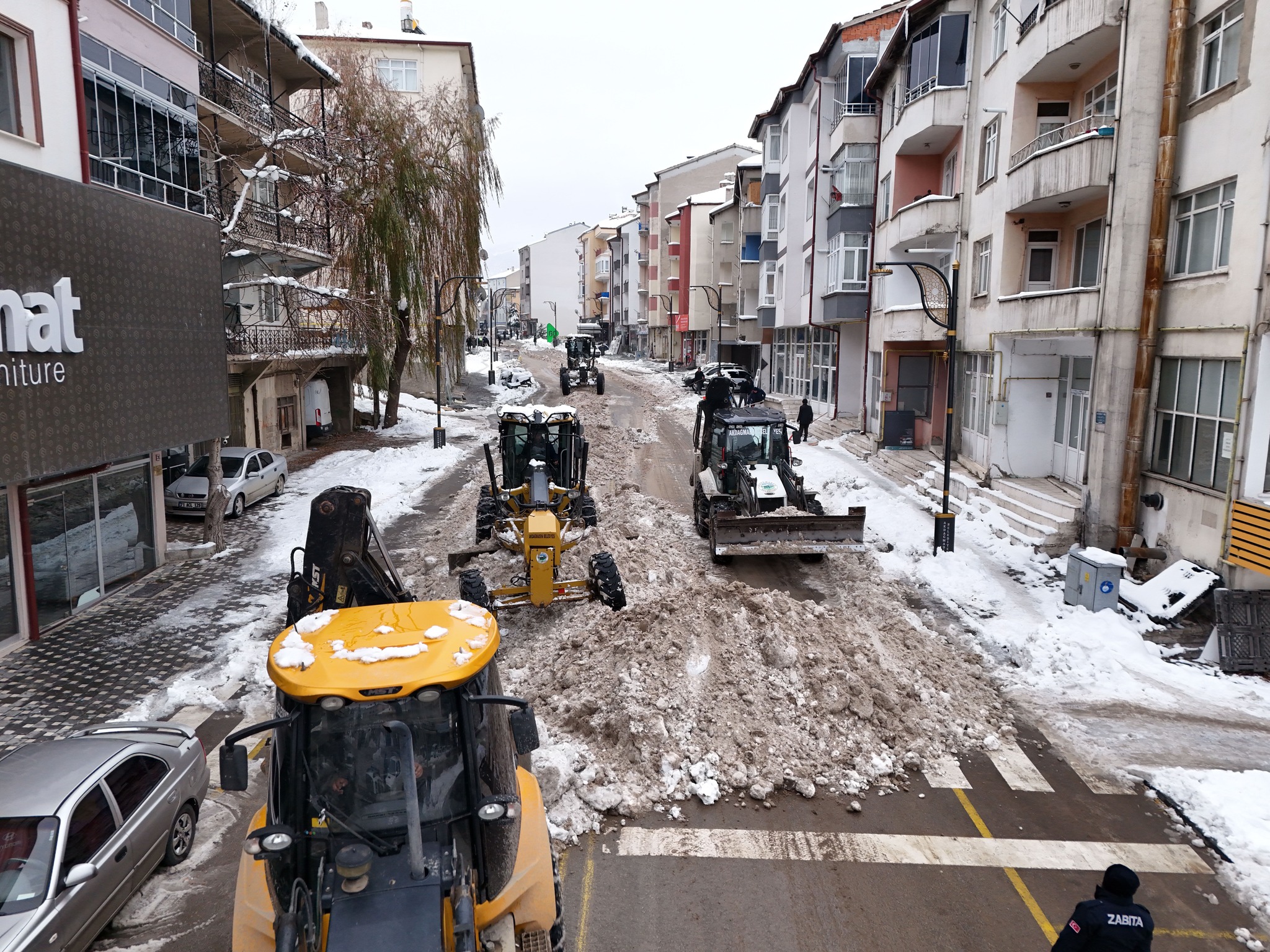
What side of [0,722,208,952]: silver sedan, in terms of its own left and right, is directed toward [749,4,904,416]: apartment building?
back

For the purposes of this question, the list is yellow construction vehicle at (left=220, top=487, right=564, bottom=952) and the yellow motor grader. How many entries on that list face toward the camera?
2

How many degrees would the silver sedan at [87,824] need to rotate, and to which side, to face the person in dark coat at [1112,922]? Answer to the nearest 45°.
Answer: approximately 90° to its left

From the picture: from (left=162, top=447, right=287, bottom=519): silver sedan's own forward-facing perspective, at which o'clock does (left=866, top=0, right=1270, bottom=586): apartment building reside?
The apartment building is roughly at 9 o'clock from the silver sedan.

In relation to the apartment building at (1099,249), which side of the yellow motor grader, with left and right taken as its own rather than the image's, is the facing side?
left

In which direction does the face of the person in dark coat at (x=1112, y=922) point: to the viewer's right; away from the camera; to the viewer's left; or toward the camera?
away from the camera

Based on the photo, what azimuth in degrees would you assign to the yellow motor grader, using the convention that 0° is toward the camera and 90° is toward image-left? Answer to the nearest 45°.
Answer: approximately 0°

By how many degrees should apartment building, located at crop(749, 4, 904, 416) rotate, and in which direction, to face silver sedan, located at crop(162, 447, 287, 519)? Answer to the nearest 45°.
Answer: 0° — it already faces it

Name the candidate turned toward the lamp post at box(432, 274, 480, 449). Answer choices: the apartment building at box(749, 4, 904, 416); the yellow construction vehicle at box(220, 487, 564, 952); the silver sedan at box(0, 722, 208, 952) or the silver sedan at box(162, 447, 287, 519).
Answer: the apartment building

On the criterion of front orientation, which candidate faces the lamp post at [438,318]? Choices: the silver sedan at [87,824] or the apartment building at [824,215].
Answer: the apartment building
